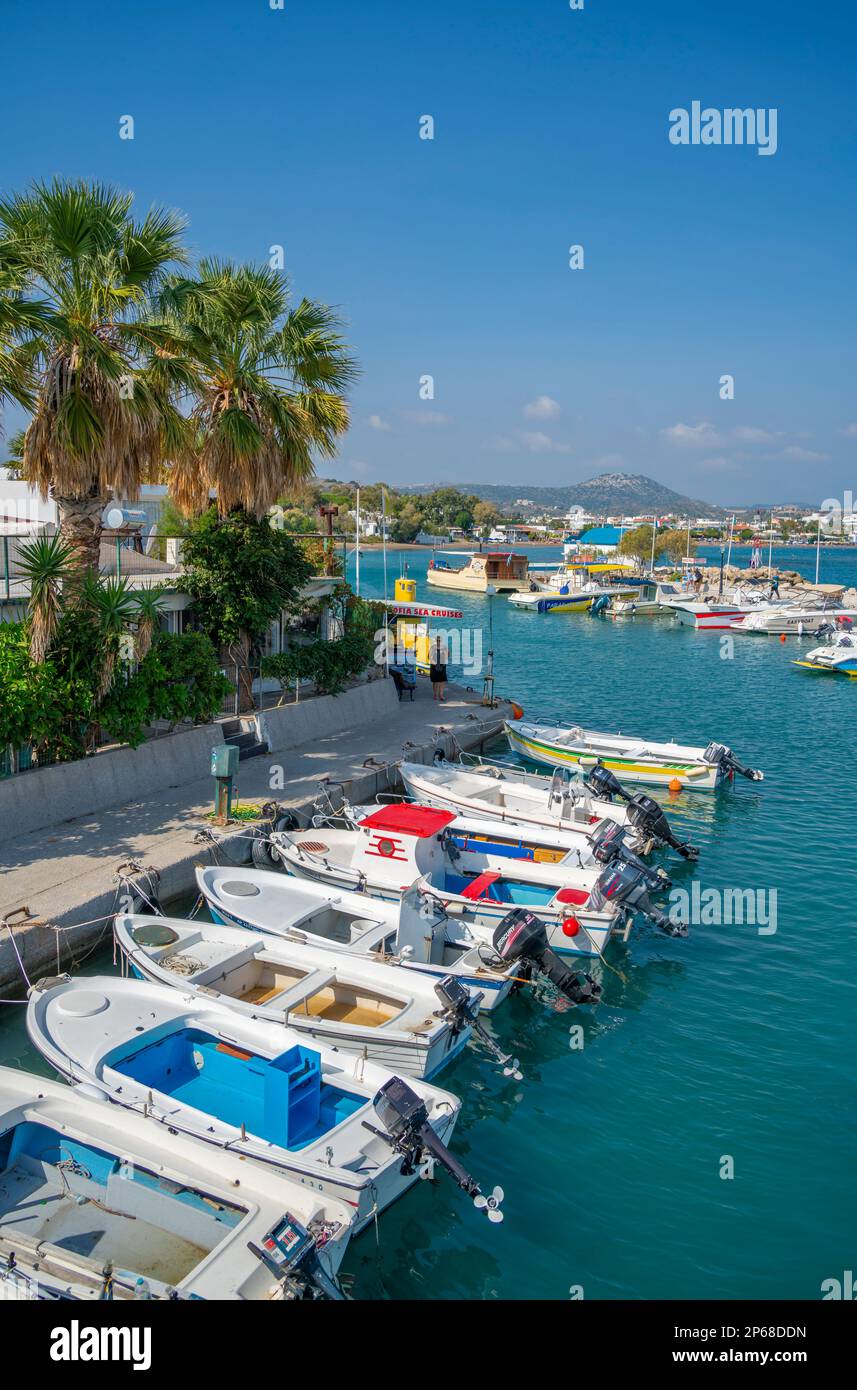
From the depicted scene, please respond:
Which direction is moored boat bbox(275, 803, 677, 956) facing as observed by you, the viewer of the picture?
facing away from the viewer and to the left of the viewer

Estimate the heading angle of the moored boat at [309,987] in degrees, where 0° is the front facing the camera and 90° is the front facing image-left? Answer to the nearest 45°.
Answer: approximately 135°

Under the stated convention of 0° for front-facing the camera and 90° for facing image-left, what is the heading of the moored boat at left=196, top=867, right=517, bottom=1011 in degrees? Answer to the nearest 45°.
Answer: approximately 135°

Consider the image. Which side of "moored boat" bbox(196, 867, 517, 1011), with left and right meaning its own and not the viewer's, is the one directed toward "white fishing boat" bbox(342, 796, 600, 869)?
right

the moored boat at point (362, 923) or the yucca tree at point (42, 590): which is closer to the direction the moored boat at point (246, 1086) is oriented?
the yucca tree

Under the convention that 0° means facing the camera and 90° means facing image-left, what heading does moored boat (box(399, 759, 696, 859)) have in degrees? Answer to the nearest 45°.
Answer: approximately 135°
